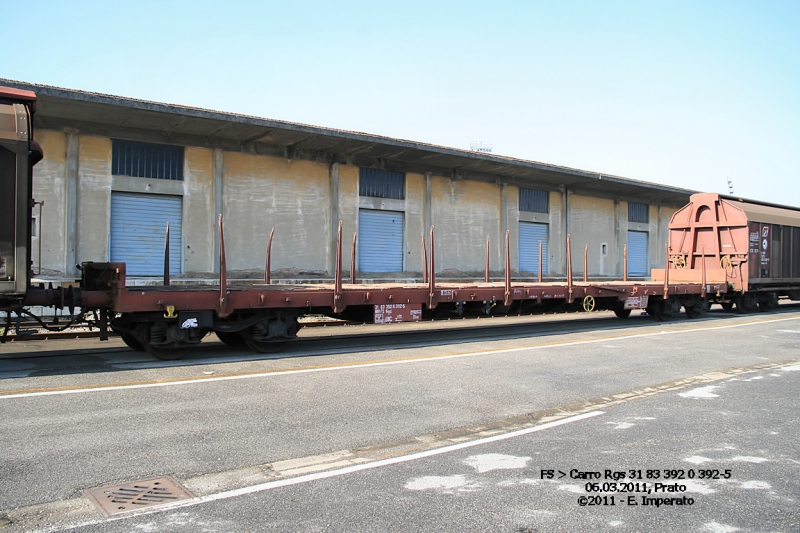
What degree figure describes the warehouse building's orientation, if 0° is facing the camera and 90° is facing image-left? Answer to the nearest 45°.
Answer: approximately 315°

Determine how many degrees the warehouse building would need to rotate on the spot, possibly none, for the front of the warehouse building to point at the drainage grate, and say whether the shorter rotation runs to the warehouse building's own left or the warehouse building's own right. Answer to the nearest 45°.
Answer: approximately 45° to the warehouse building's own right
